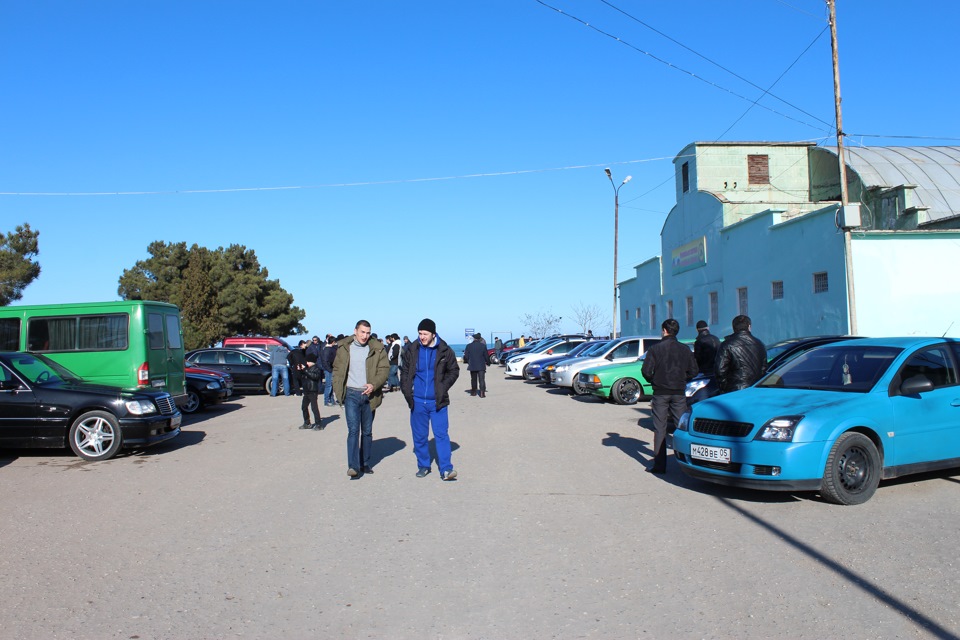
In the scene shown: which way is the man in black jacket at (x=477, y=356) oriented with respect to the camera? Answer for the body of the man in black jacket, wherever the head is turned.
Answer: away from the camera

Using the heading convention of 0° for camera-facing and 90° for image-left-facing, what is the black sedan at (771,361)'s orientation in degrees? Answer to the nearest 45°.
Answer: approximately 45°

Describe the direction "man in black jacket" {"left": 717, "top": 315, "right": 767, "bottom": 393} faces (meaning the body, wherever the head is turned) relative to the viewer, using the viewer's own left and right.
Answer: facing away from the viewer

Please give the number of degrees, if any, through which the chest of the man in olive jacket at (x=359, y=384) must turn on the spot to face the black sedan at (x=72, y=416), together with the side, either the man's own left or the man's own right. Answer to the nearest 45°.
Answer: approximately 135° to the man's own right

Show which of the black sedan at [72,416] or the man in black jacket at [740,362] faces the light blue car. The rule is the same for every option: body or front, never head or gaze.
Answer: the black sedan

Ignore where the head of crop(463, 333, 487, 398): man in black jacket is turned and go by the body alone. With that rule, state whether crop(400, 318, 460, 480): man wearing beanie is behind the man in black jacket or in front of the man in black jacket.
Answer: behind

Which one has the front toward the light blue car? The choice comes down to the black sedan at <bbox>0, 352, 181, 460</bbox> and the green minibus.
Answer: the black sedan

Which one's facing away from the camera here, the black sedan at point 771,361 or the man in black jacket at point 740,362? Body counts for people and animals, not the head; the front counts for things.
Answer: the man in black jacket

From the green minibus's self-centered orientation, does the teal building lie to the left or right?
on its right
